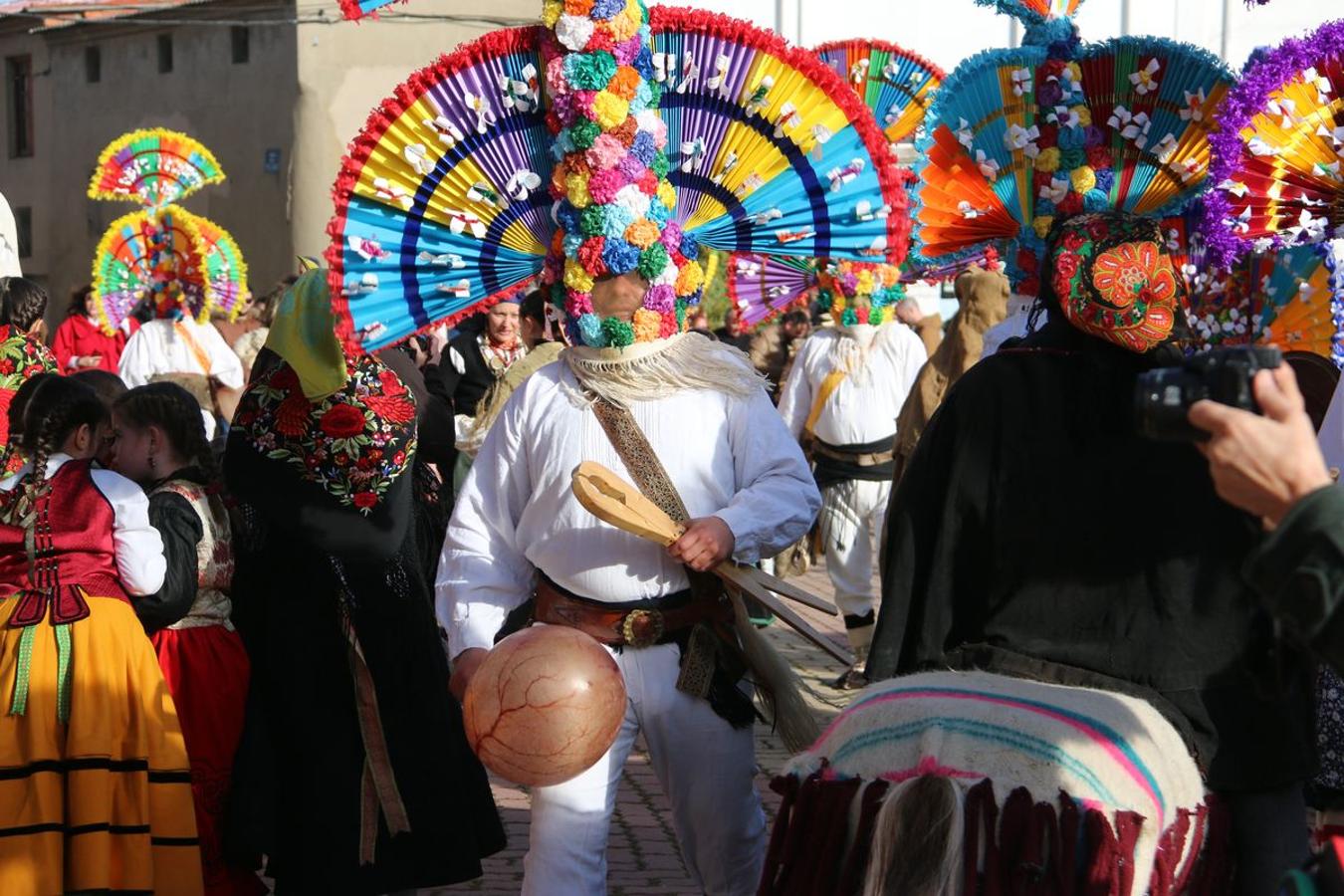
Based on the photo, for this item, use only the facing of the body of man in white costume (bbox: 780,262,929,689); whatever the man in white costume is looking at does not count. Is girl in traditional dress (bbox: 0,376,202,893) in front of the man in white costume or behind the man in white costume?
in front

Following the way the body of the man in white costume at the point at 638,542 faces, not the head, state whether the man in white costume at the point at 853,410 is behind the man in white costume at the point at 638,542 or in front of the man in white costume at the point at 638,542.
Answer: behind

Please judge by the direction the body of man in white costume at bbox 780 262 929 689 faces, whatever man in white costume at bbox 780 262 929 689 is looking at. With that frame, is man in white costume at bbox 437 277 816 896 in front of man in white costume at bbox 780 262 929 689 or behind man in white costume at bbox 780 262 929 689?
in front

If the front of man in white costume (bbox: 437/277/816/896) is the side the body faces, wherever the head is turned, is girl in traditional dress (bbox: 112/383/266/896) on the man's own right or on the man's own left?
on the man's own right

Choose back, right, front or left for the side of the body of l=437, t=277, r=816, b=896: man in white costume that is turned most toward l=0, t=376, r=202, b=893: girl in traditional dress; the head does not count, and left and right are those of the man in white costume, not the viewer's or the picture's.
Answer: right

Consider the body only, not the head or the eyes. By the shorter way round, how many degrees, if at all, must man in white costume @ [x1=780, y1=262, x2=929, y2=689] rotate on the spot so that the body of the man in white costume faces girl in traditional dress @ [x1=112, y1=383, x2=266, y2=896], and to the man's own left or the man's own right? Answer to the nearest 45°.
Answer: approximately 45° to the man's own right

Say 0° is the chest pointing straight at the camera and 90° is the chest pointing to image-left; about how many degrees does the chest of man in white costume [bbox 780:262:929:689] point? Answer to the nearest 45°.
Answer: approximately 0°

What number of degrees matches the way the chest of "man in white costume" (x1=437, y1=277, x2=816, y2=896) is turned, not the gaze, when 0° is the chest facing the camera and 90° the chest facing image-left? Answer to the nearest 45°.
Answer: approximately 0°
